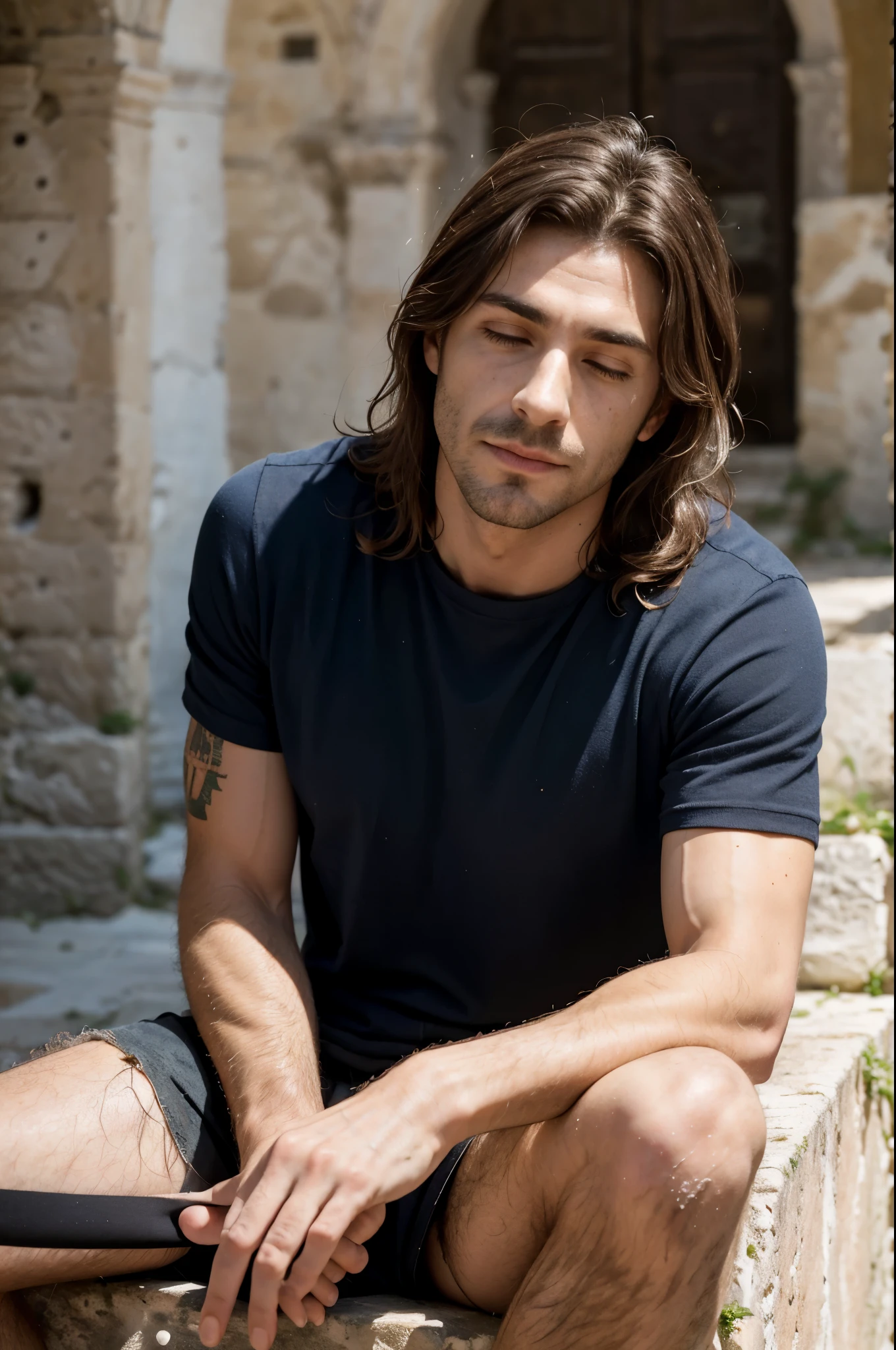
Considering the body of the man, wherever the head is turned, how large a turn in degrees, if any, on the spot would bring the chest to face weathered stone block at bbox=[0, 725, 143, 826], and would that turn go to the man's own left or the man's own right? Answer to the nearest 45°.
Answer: approximately 180°

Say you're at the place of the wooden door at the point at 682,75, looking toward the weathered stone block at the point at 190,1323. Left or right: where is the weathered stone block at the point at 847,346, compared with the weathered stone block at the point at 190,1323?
left

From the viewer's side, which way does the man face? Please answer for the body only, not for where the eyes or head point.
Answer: toward the camera

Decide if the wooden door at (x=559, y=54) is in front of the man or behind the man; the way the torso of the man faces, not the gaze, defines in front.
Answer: behind

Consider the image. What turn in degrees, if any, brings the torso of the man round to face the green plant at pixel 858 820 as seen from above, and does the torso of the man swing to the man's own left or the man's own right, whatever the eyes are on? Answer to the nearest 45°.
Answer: approximately 135° to the man's own left

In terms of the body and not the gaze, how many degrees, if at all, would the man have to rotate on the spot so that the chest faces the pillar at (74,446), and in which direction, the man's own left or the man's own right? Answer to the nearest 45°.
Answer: approximately 180°

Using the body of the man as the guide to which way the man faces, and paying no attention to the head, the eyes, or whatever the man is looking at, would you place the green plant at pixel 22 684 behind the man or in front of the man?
behind

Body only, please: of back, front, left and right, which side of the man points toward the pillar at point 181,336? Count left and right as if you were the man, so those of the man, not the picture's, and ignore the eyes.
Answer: back

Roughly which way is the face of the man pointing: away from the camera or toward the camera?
toward the camera

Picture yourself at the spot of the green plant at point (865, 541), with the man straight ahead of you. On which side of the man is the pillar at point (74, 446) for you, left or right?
right
